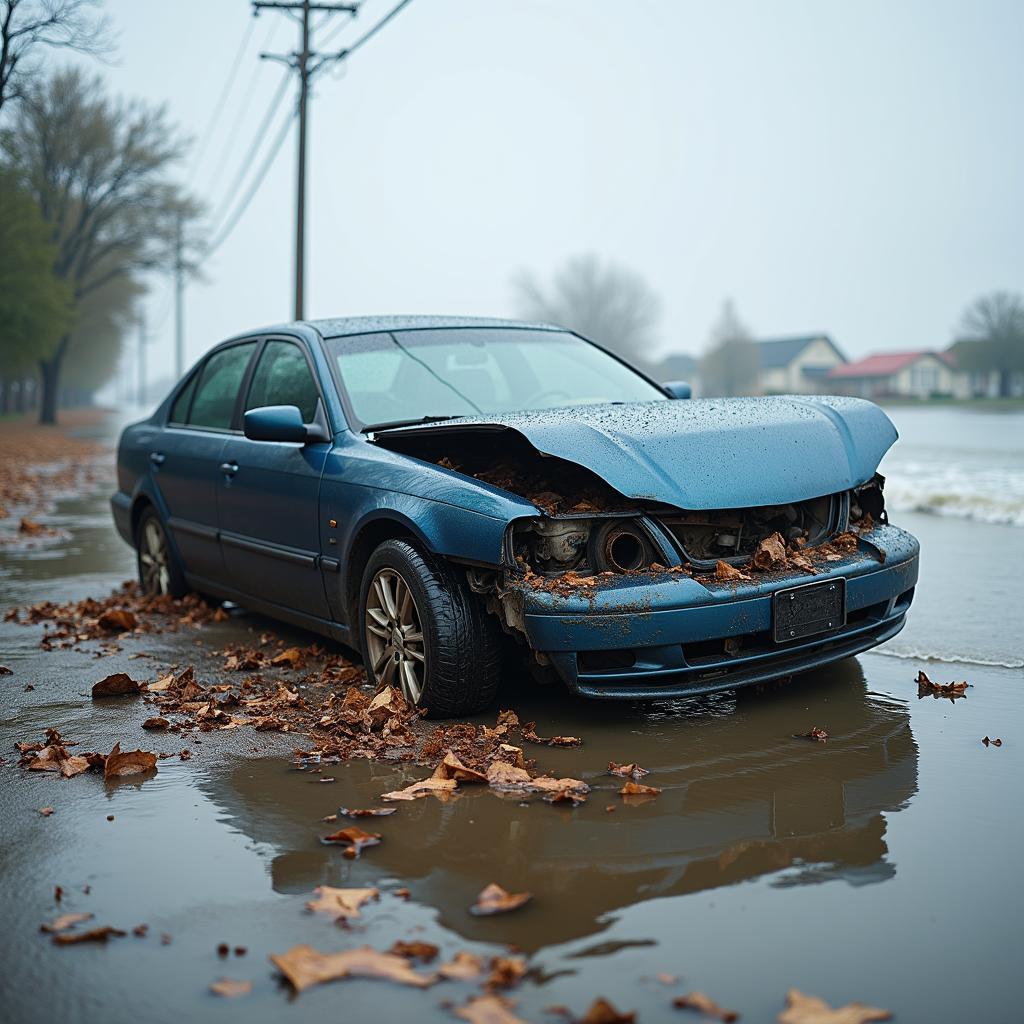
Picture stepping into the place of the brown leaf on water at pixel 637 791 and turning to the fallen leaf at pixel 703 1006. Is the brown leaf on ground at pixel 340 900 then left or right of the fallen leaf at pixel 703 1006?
right

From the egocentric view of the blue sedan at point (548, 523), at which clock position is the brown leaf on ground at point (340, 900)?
The brown leaf on ground is roughly at 2 o'clock from the blue sedan.

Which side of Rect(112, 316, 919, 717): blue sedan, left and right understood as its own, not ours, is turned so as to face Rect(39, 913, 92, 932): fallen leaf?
right

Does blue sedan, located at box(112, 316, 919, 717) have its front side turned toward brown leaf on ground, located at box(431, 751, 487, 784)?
no

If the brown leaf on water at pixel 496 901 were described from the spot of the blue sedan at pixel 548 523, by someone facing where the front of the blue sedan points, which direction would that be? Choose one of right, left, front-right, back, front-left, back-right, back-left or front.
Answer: front-right

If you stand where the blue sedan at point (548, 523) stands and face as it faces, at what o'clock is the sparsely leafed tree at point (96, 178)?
The sparsely leafed tree is roughly at 7 o'clock from the blue sedan.

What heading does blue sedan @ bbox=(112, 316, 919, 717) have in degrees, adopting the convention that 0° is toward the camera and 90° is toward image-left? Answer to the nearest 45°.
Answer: approximately 315°

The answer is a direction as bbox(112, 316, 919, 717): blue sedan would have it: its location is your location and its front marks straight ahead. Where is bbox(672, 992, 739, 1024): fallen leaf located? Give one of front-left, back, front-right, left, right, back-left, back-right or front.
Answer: front-right

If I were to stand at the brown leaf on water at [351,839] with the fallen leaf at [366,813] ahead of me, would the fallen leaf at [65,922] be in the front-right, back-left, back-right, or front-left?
back-left

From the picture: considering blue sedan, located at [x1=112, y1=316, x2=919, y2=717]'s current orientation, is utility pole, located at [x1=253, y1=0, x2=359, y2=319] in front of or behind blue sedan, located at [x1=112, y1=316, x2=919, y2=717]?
behind

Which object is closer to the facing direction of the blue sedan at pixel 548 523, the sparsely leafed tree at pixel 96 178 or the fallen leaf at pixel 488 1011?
the fallen leaf

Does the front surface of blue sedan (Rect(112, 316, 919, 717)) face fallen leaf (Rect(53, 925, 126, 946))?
no

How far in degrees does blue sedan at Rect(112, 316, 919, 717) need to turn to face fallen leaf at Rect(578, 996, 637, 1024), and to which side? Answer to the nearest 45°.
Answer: approximately 45° to its right

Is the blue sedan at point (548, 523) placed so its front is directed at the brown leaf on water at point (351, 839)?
no

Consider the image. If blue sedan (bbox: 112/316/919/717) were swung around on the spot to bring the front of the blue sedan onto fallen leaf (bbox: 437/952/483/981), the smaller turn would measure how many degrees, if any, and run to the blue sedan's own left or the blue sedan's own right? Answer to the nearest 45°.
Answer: approximately 45° to the blue sedan's own right

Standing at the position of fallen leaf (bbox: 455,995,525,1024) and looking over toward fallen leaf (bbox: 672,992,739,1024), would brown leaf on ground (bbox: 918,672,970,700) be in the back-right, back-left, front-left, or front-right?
front-left

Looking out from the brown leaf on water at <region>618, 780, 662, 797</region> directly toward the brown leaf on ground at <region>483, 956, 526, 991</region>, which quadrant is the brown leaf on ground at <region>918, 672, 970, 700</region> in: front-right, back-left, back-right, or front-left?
back-left
